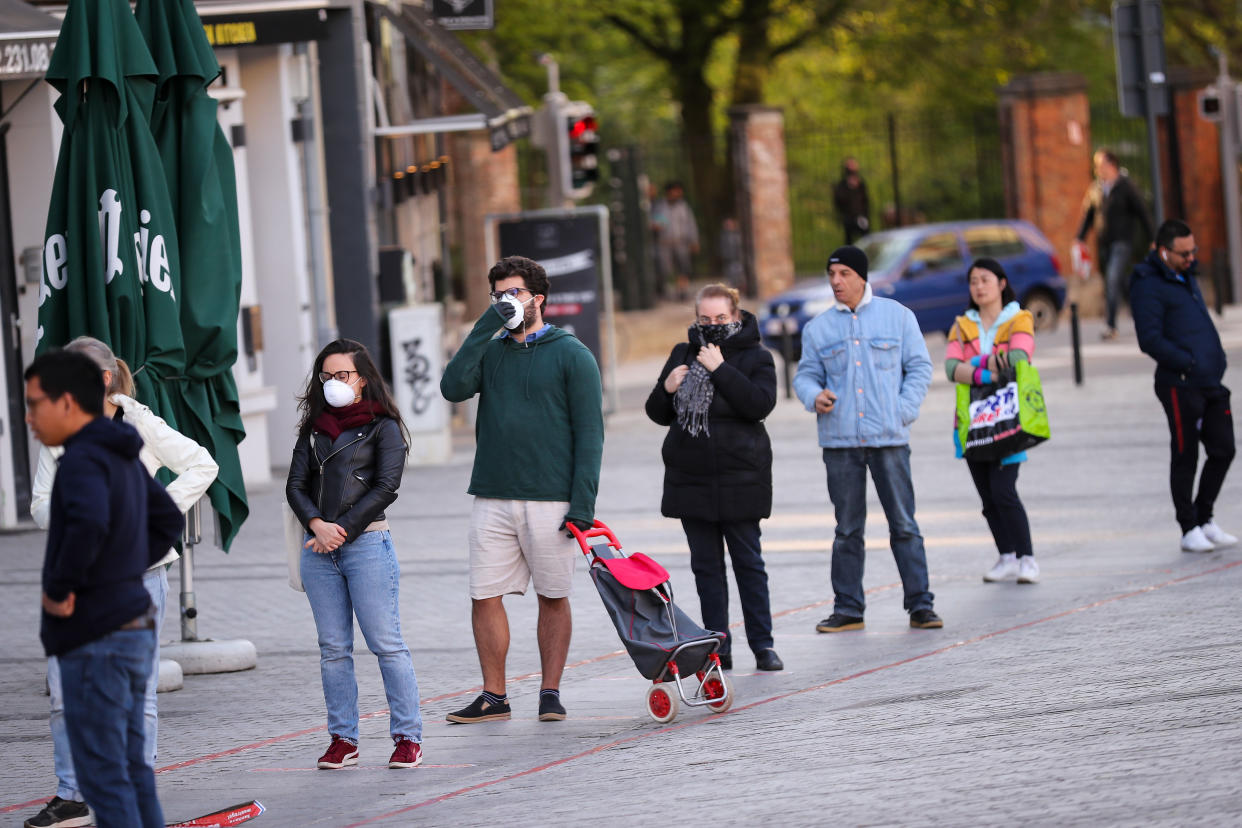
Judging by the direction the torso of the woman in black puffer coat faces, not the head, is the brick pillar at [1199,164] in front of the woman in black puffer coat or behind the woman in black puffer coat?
behind

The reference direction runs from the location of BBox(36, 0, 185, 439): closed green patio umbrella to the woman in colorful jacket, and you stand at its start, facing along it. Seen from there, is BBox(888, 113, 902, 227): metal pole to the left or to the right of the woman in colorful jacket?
left

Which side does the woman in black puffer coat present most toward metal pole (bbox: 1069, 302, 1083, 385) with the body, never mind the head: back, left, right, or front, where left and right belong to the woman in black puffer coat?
back

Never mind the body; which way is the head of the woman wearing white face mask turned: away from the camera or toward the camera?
toward the camera

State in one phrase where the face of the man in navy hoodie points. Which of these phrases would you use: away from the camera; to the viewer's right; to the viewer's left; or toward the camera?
to the viewer's left

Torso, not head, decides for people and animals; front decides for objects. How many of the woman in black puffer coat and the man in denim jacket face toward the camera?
2

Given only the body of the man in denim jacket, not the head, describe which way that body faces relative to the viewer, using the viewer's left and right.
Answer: facing the viewer

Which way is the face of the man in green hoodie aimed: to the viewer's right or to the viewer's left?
to the viewer's left

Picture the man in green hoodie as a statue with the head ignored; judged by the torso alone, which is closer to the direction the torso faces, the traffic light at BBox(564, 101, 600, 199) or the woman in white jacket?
the woman in white jacket

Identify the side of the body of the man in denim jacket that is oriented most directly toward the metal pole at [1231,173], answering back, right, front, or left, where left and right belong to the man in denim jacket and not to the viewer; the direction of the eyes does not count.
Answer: back

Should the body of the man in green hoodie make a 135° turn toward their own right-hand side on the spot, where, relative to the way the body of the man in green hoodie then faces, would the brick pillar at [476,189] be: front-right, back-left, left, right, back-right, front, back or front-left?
front
